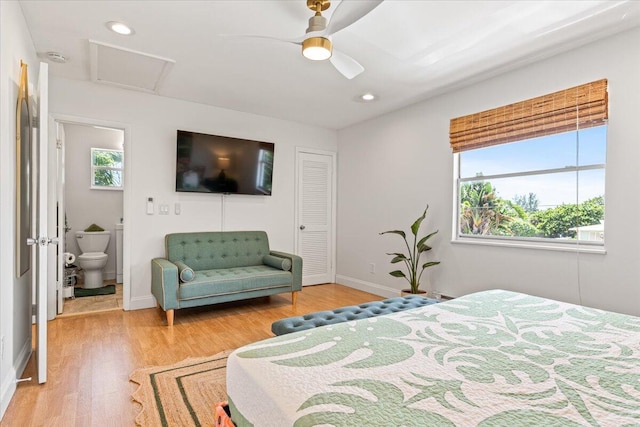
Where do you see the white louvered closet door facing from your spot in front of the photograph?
facing the viewer and to the right of the viewer

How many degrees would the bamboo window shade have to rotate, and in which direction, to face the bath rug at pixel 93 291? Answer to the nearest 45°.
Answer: approximately 45° to its right

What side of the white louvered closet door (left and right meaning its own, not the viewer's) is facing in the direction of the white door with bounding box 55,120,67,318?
right

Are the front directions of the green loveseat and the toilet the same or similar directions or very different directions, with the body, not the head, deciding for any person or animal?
same or similar directions

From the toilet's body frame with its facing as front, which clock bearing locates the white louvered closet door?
The white louvered closet door is roughly at 10 o'clock from the toilet.

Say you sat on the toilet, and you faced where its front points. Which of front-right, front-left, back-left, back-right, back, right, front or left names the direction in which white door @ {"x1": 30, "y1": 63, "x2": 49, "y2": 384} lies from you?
front

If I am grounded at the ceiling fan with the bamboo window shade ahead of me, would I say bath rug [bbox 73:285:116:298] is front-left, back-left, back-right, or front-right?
back-left

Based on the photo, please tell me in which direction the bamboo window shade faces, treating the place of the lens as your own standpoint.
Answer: facing the viewer and to the left of the viewer

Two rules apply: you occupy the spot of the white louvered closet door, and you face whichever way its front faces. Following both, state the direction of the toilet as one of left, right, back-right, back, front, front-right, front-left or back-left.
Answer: back-right

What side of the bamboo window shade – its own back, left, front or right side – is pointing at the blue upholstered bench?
front

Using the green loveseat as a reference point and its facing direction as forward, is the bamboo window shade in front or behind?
in front

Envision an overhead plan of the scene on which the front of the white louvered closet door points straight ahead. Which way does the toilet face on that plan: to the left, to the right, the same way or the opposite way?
the same way

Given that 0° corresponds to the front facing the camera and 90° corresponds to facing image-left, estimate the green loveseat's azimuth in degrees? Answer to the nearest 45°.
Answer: approximately 315°

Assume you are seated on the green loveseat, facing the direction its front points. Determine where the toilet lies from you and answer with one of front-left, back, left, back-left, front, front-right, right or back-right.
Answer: back

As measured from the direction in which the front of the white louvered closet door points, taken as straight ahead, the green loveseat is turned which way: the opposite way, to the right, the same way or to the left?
the same way

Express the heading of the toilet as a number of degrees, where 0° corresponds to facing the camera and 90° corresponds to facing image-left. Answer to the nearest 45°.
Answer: approximately 0°

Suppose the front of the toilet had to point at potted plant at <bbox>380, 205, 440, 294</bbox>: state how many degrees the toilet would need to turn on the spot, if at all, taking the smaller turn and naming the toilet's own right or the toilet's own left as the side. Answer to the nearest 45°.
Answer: approximately 45° to the toilet's own left
